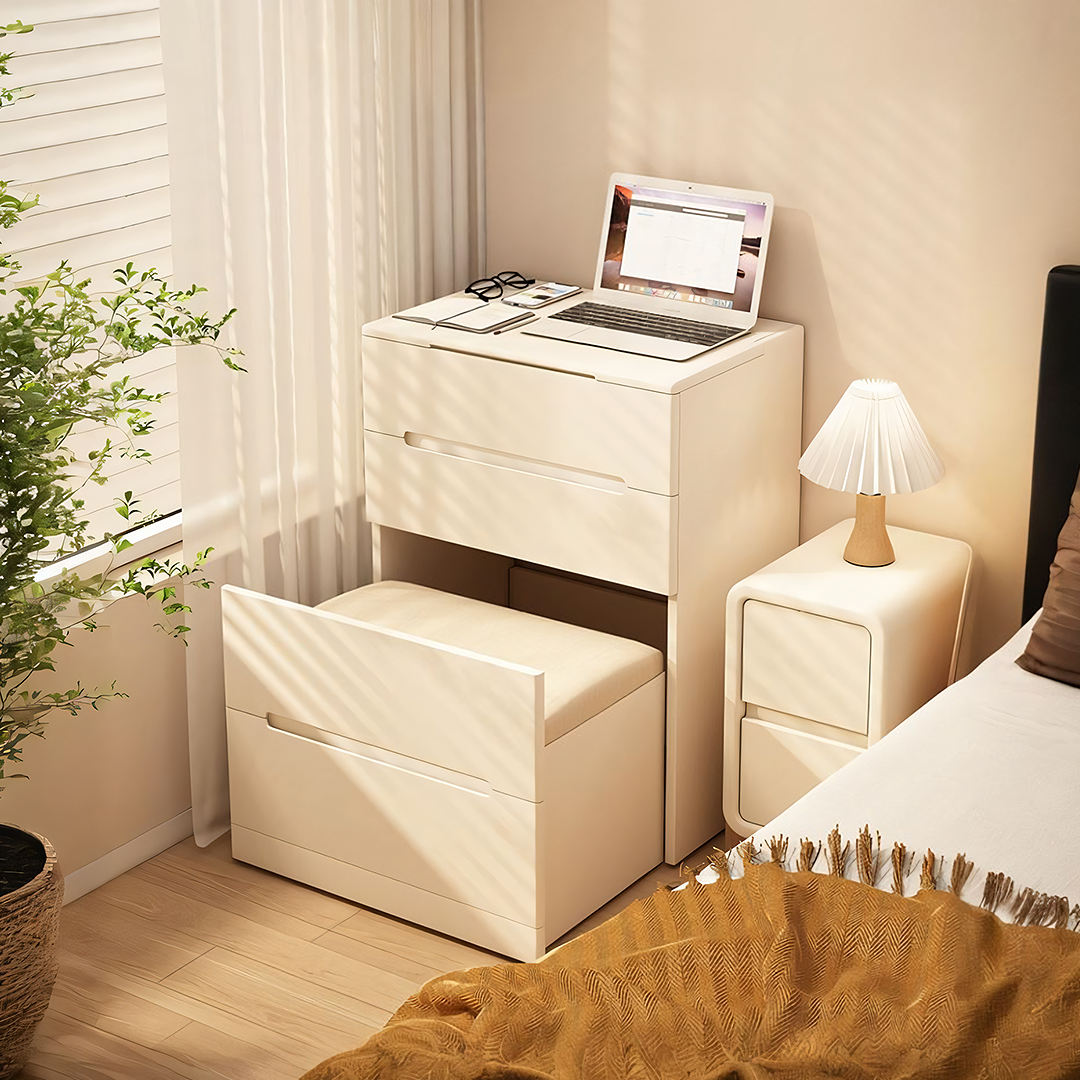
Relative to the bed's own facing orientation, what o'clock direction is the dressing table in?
The dressing table is roughly at 4 o'clock from the bed.

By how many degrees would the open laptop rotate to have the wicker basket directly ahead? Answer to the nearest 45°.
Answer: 0° — it already faces it

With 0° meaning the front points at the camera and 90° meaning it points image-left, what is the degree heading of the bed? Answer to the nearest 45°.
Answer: approximately 45°

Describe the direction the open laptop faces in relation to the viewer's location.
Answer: facing the viewer and to the left of the viewer

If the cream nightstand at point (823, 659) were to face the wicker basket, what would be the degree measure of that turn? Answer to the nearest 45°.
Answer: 0° — it already faces it

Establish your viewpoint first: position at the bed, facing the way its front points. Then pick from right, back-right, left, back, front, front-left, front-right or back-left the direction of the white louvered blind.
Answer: right

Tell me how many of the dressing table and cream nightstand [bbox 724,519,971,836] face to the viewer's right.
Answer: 0

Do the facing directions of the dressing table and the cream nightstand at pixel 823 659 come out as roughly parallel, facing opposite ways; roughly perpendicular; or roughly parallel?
roughly parallel

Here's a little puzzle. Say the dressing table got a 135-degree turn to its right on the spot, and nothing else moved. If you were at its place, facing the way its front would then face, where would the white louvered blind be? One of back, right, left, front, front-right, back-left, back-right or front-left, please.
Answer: left

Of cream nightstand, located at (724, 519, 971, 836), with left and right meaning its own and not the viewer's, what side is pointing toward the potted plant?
front

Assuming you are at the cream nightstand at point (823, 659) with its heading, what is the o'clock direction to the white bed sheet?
The white bed sheet is roughly at 10 o'clock from the cream nightstand.

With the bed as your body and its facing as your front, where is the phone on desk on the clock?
The phone on desk is roughly at 4 o'clock from the bed.

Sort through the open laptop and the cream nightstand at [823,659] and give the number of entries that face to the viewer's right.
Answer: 0
